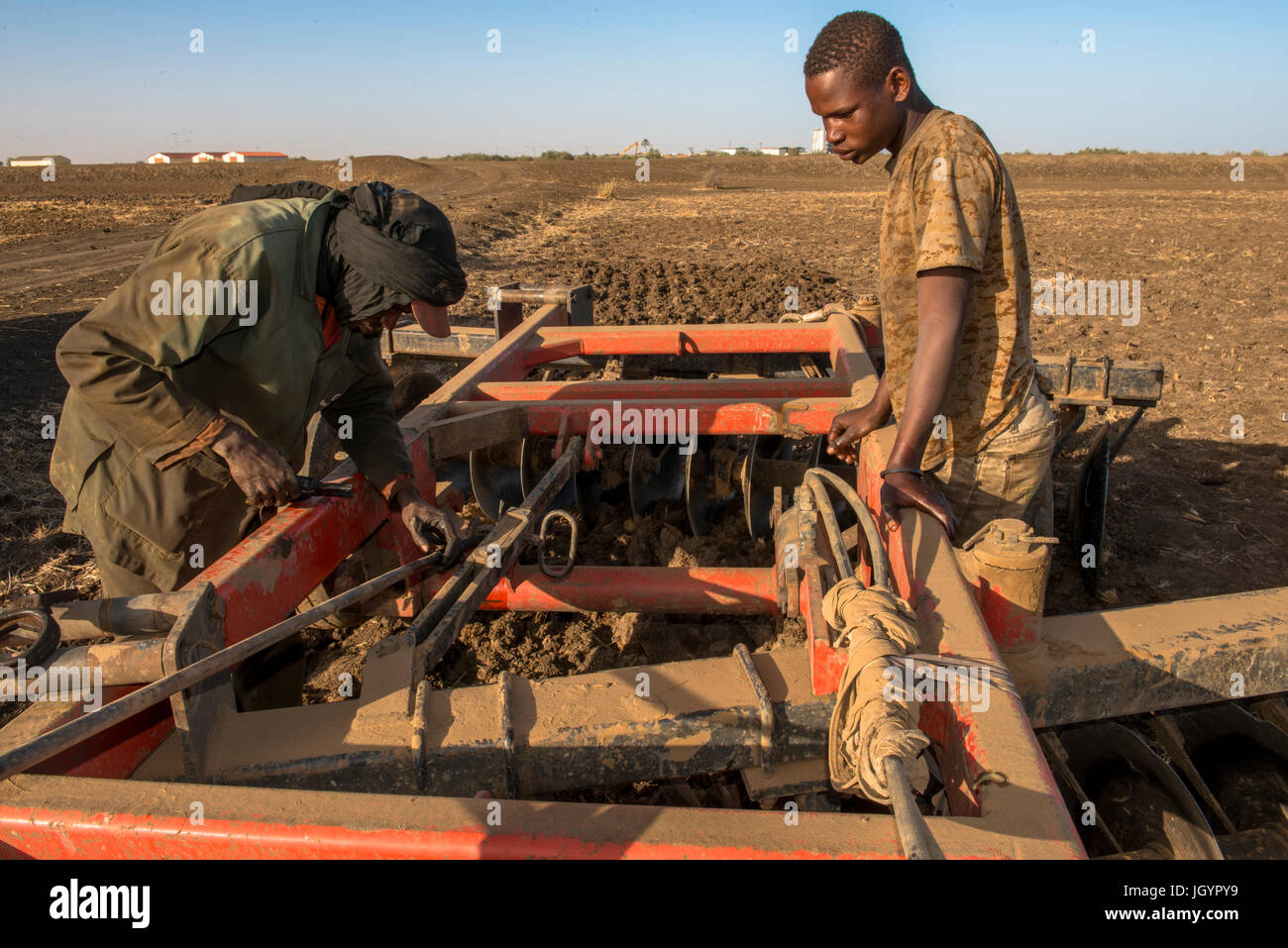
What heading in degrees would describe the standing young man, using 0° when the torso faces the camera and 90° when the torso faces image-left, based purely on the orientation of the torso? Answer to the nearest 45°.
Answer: approximately 90°

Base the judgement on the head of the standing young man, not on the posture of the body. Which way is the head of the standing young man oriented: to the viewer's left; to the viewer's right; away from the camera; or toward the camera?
to the viewer's left
